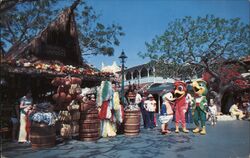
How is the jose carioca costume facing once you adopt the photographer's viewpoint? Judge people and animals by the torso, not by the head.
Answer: facing the viewer and to the left of the viewer

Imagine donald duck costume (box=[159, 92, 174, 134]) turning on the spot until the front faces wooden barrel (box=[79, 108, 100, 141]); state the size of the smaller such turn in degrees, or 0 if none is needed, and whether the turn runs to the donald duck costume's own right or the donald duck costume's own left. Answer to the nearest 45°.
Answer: approximately 135° to the donald duck costume's own right

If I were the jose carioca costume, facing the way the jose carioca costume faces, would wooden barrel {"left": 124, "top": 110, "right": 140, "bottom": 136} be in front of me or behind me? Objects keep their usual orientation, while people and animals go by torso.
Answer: in front

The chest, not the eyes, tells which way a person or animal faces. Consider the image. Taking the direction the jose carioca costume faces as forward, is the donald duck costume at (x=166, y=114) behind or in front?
in front

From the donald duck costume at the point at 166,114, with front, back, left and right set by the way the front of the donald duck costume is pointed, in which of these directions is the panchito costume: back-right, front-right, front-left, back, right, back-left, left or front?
front-left
